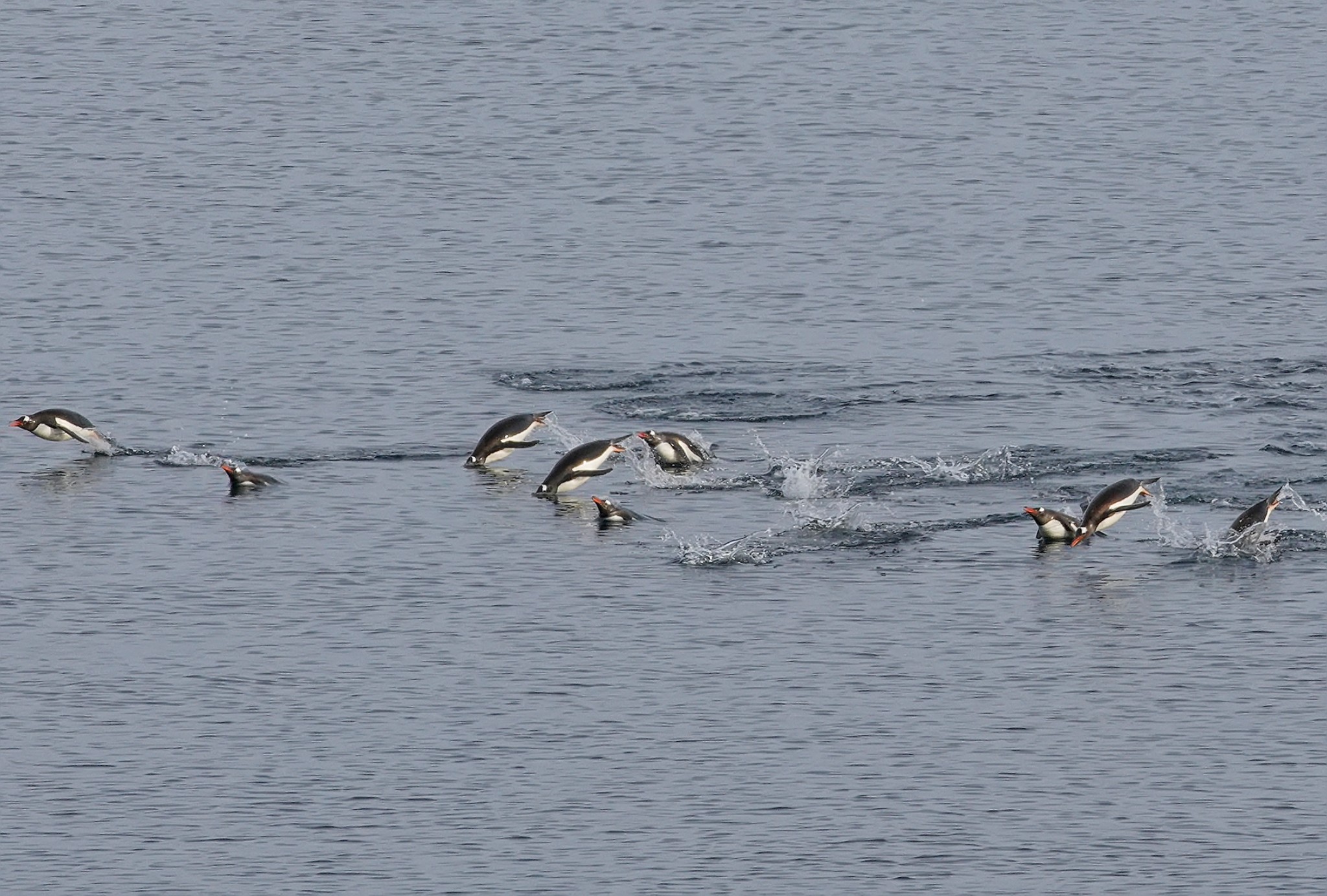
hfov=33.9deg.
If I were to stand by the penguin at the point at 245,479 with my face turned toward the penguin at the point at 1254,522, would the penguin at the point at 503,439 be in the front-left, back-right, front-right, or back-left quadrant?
front-left

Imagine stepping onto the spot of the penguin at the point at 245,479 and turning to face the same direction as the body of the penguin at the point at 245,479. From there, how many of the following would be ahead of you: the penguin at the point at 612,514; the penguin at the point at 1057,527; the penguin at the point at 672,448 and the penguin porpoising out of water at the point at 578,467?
0

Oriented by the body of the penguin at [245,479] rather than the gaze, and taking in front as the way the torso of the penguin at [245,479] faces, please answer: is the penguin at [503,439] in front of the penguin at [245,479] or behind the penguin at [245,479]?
behind

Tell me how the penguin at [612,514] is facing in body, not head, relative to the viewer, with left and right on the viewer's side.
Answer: facing to the left of the viewer

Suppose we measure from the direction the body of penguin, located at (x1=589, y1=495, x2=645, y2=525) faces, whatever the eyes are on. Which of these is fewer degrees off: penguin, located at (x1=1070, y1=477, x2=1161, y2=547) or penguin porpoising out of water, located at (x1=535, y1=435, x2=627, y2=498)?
the penguin porpoising out of water

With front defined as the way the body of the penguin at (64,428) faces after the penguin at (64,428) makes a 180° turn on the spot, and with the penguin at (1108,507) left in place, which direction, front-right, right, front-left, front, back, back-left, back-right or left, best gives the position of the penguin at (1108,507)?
front-right

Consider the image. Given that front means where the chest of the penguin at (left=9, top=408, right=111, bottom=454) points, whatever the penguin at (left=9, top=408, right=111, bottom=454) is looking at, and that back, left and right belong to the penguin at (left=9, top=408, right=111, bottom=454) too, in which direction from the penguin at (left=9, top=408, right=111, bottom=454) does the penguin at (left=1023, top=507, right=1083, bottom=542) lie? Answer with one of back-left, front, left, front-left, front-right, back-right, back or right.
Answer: back-left

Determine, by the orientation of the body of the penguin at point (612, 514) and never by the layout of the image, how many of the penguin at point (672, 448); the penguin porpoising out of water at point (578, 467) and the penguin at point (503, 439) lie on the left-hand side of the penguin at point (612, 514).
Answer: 0

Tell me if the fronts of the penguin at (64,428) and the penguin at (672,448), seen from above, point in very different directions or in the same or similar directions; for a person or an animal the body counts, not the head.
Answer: same or similar directions

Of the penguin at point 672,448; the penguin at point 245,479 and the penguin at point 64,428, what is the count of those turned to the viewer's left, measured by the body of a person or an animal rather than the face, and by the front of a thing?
3

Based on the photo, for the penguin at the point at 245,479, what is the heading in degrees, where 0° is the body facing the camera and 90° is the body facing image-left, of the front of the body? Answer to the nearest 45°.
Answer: approximately 90°

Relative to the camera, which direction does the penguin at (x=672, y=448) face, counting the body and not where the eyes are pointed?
to the viewer's left

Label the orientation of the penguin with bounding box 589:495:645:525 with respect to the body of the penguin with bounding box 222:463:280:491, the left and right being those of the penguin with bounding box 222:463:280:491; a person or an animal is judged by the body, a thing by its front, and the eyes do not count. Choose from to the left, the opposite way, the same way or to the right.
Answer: the same way

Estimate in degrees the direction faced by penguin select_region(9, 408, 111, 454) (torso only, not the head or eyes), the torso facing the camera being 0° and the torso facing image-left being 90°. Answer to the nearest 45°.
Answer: approximately 90°

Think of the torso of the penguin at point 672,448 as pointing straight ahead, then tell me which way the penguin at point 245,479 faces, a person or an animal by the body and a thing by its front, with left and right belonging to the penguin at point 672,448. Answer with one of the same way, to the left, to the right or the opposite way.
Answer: the same way

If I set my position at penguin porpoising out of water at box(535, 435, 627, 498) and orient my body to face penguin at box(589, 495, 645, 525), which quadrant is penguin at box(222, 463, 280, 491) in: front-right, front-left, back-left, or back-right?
back-right

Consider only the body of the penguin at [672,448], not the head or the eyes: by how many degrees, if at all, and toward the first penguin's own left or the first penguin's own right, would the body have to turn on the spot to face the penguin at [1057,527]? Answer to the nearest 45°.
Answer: approximately 135° to the first penguin's own left

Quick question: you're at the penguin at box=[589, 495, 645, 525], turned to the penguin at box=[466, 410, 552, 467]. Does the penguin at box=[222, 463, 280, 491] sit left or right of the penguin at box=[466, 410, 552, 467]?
left
